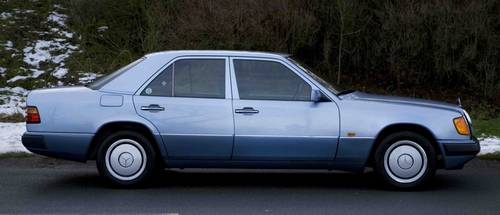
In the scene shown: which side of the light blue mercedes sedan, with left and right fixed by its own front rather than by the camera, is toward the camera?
right
